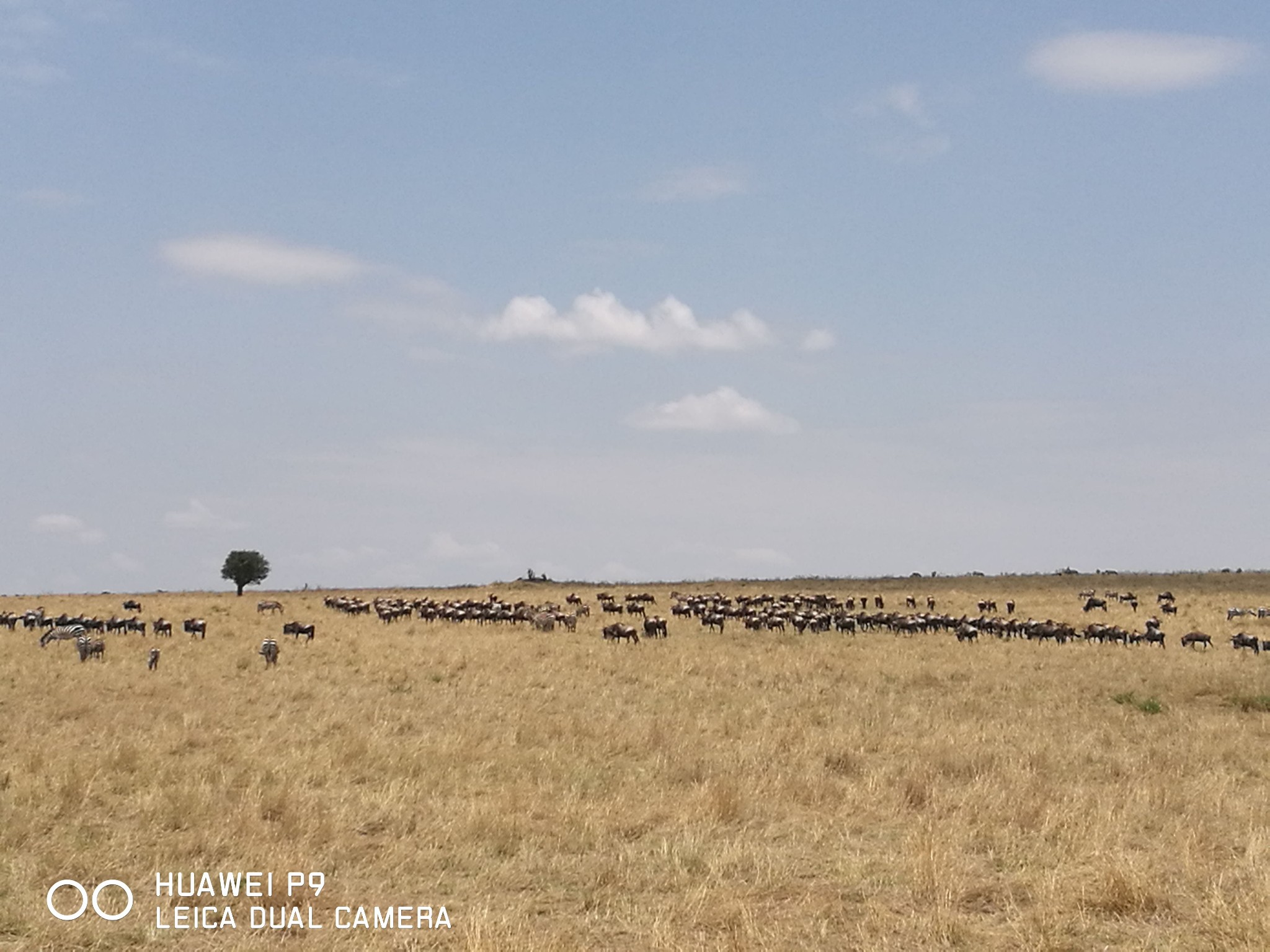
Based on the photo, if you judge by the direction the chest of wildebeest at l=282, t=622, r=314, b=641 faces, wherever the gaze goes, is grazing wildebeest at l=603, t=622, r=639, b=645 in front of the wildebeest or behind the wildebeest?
behind

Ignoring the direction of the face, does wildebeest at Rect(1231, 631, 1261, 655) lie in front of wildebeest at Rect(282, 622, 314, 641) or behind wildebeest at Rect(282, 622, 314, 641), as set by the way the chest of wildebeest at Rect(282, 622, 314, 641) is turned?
behind

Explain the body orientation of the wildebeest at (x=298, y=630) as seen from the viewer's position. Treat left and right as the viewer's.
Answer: facing to the left of the viewer

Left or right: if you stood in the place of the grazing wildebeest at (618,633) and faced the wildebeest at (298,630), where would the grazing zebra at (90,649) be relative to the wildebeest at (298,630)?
left

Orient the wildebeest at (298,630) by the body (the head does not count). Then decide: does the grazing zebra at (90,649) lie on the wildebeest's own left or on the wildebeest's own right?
on the wildebeest's own left

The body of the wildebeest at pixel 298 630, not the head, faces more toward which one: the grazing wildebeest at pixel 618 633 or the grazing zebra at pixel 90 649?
the grazing zebra

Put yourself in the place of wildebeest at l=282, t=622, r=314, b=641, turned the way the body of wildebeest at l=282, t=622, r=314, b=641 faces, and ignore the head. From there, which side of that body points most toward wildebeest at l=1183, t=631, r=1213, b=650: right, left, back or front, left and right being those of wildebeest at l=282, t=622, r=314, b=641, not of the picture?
back

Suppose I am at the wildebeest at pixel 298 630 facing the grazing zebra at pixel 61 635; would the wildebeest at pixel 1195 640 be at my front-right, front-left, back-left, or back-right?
back-left

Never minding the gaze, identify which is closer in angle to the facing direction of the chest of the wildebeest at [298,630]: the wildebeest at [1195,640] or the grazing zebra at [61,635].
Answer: the grazing zebra
